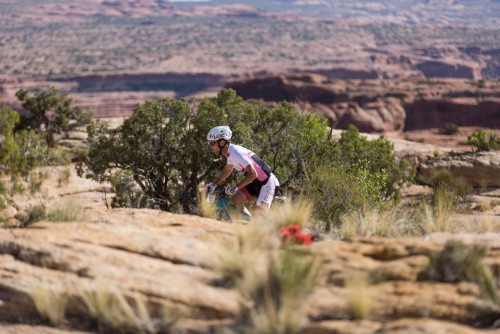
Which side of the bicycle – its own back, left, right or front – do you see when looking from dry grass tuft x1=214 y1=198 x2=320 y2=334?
left

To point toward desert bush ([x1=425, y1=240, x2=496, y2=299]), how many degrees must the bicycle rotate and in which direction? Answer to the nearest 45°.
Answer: approximately 135° to its left

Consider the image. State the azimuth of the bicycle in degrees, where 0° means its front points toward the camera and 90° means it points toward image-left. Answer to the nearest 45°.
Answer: approximately 90°

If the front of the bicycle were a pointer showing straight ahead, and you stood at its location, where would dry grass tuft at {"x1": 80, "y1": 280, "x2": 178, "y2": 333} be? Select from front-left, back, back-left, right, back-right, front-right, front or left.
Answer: left

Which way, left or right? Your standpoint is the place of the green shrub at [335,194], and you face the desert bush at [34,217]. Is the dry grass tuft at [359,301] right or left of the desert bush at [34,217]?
left
